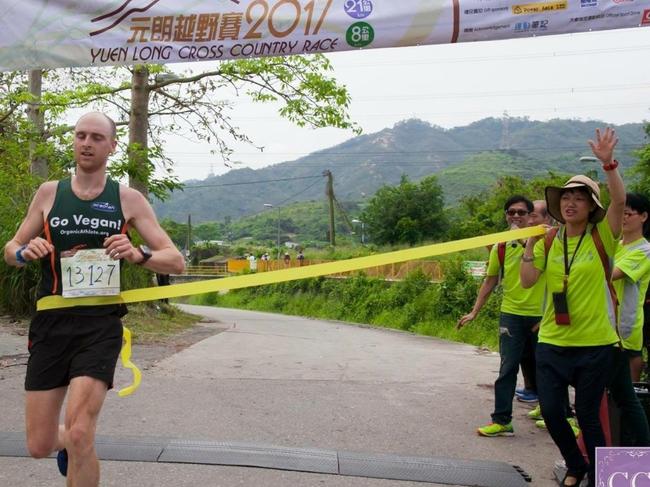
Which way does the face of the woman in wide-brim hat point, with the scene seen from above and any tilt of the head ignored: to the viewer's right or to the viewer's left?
to the viewer's left

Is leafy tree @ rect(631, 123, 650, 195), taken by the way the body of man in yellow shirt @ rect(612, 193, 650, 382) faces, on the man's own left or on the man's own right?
on the man's own right

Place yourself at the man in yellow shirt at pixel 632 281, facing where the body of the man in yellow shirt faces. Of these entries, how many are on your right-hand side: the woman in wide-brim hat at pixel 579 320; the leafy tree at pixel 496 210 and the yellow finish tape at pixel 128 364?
1

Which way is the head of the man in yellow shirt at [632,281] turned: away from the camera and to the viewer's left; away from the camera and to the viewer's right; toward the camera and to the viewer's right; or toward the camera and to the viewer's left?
toward the camera and to the viewer's left

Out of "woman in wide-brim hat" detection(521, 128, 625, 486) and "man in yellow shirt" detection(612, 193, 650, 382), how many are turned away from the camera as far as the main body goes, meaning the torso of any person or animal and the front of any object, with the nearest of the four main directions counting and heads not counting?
0

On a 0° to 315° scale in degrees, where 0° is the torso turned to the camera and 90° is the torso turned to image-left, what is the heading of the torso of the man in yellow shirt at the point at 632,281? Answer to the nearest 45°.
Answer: approximately 90°

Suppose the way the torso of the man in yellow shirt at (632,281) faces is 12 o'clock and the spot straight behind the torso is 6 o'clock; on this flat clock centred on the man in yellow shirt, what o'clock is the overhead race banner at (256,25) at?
The overhead race banner is roughly at 12 o'clock from the man in yellow shirt.

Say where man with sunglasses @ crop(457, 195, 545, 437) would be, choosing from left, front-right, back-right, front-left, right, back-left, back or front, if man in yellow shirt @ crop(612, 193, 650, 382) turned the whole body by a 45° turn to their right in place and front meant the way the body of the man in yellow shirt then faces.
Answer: front
